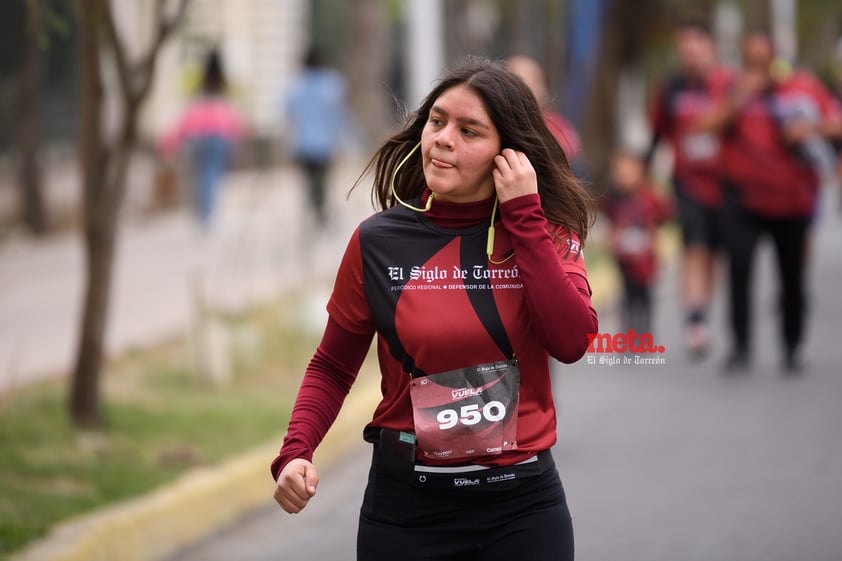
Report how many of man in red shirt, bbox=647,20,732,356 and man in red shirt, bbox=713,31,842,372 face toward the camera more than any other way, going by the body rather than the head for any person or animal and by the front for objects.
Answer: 2

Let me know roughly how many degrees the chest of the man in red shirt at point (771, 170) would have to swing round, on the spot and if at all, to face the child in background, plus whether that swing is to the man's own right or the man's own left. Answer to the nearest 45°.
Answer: approximately 90° to the man's own right

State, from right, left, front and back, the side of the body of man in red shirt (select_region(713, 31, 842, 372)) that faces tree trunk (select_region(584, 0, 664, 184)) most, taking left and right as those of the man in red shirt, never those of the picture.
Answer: back

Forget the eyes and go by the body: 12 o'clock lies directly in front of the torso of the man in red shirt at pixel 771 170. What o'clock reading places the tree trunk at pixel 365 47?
The tree trunk is roughly at 5 o'clock from the man in red shirt.

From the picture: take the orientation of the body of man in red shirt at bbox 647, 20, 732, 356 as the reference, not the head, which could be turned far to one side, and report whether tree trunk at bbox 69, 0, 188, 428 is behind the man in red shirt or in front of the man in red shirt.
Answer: in front

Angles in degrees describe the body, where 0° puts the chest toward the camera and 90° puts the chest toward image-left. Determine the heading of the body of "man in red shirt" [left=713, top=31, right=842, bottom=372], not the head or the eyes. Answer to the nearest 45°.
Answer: approximately 0°

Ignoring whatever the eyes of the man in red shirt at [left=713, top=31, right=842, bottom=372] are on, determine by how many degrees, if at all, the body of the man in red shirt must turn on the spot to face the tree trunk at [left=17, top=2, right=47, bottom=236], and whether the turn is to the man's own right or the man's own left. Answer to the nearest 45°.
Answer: approximately 135° to the man's own right
